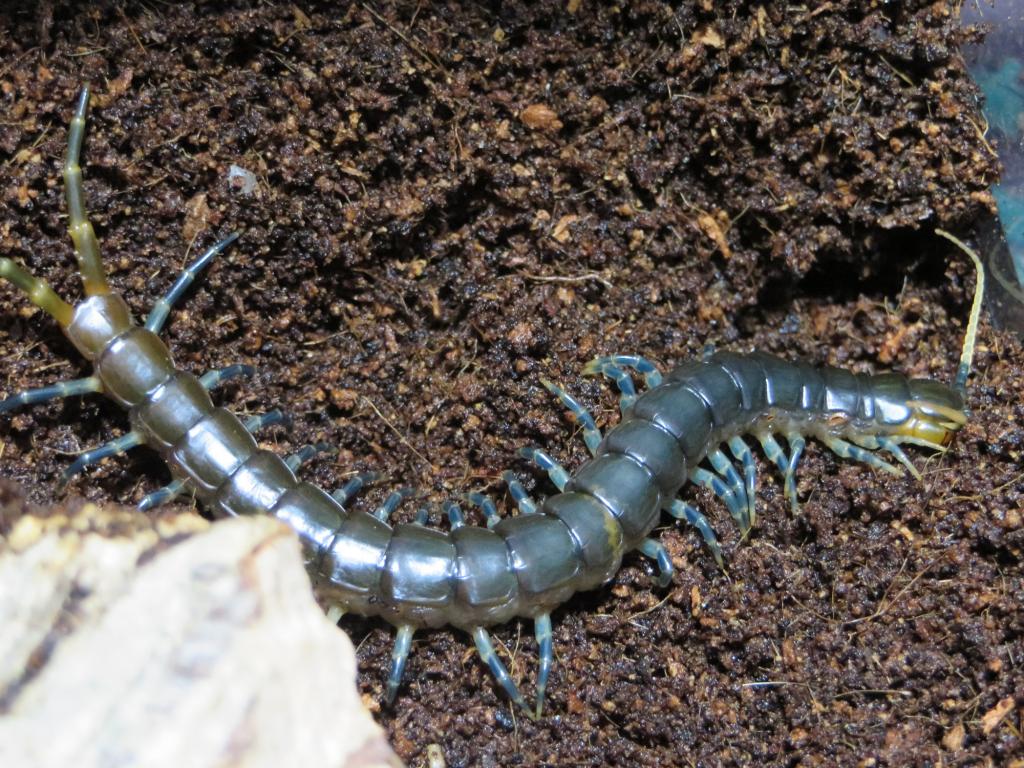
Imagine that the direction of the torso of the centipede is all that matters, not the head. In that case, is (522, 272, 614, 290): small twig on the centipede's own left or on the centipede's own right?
on the centipede's own left

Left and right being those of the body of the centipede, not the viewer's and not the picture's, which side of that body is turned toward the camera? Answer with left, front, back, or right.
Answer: right

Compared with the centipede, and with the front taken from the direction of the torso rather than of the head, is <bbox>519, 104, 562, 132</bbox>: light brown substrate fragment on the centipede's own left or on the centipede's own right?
on the centipede's own left

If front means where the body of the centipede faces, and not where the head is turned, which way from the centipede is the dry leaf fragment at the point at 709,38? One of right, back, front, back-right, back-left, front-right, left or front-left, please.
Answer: front-left

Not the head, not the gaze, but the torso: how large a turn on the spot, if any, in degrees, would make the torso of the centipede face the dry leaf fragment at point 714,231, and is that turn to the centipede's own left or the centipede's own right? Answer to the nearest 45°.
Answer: approximately 45° to the centipede's own left
